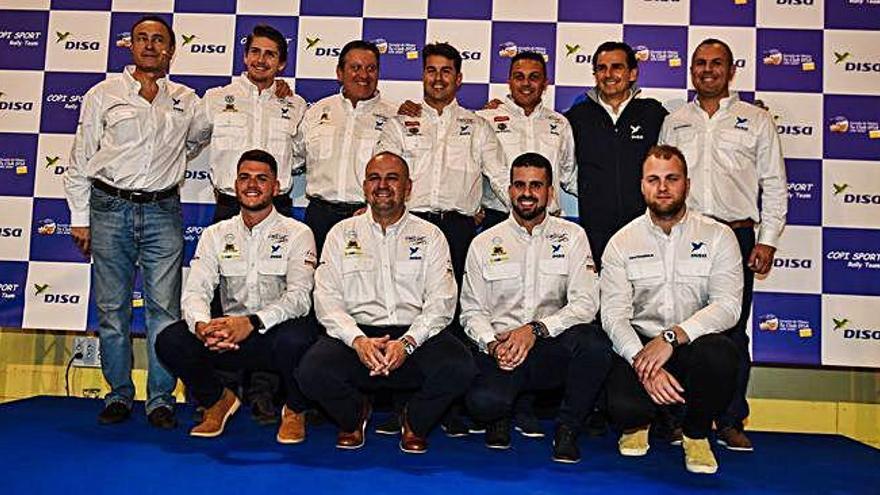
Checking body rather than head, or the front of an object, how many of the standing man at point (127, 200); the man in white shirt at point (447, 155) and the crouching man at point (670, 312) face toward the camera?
3

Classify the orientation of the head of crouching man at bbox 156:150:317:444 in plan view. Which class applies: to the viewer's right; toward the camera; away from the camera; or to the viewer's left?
toward the camera

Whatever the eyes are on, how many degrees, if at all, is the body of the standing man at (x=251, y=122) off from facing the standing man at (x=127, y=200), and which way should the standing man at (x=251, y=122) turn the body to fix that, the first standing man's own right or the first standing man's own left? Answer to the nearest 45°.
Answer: approximately 90° to the first standing man's own right

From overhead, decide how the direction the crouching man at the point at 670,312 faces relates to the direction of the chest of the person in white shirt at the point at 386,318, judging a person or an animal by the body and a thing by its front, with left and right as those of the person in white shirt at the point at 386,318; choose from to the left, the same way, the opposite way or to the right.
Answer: the same way

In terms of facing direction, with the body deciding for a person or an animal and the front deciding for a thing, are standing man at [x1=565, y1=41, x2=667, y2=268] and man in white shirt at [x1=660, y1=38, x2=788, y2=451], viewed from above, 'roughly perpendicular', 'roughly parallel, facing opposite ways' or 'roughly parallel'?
roughly parallel

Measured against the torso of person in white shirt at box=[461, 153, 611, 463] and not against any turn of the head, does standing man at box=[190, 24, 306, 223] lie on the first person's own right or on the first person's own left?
on the first person's own right

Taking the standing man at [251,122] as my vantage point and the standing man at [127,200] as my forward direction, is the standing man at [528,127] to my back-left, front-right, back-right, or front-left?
back-left

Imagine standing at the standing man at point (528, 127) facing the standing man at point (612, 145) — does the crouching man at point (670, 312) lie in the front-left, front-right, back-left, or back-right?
front-right

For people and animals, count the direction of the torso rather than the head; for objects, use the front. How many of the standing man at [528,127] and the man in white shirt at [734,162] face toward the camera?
2

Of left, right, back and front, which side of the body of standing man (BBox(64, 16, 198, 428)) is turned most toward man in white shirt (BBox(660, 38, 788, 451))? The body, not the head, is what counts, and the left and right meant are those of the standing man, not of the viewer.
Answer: left

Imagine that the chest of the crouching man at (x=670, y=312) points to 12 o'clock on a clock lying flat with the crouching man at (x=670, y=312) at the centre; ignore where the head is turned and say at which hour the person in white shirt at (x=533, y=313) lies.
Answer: the person in white shirt at (x=533, y=313) is roughly at 3 o'clock from the crouching man at (x=670, y=312).

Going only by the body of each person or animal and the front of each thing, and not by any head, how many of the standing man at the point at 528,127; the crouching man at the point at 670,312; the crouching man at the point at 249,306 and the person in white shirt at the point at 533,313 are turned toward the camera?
4

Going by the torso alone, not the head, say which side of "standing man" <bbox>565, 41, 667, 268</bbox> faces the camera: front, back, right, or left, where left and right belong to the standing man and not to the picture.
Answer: front

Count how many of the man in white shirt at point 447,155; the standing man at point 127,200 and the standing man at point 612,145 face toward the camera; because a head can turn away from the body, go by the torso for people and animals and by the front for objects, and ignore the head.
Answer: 3

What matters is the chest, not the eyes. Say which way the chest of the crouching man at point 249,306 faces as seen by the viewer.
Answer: toward the camera

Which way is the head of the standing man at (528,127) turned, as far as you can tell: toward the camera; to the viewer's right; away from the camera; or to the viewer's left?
toward the camera

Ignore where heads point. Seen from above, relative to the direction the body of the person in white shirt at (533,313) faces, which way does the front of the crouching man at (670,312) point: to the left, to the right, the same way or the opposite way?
the same way

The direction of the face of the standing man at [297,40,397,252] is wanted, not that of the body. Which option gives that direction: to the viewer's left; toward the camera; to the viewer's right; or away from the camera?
toward the camera

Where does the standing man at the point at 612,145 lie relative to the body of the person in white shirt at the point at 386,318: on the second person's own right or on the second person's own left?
on the second person's own left
